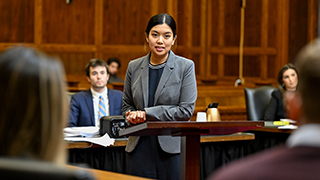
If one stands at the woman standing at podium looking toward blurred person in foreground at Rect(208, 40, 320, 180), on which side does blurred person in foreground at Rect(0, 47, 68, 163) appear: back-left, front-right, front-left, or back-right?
front-right

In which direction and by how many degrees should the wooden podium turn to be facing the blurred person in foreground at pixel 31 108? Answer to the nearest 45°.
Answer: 0° — it already faces them

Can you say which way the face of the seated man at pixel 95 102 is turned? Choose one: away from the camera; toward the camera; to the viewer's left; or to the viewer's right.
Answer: toward the camera

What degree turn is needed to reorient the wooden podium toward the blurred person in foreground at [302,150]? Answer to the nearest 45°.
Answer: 0° — it already faces them

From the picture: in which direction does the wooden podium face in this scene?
toward the camera

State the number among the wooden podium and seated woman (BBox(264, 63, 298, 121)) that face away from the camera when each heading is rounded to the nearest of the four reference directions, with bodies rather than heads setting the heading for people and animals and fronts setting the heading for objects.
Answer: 0

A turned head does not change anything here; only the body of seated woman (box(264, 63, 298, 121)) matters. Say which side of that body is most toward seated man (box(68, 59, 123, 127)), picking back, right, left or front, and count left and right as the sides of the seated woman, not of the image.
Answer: right

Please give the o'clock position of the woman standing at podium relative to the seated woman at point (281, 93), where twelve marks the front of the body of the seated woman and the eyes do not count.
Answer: The woman standing at podium is roughly at 2 o'clock from the seated woman.

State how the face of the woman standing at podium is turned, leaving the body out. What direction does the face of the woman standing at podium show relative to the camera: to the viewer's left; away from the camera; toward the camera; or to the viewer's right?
toward the camera

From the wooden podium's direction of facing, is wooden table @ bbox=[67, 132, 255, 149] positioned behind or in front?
behind

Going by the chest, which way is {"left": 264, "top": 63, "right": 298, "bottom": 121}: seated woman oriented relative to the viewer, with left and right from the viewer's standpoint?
facing the viewer and to the right of the viewer

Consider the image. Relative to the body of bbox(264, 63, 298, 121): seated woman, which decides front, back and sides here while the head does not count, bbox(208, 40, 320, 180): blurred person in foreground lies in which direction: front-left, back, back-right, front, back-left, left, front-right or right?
front-right
